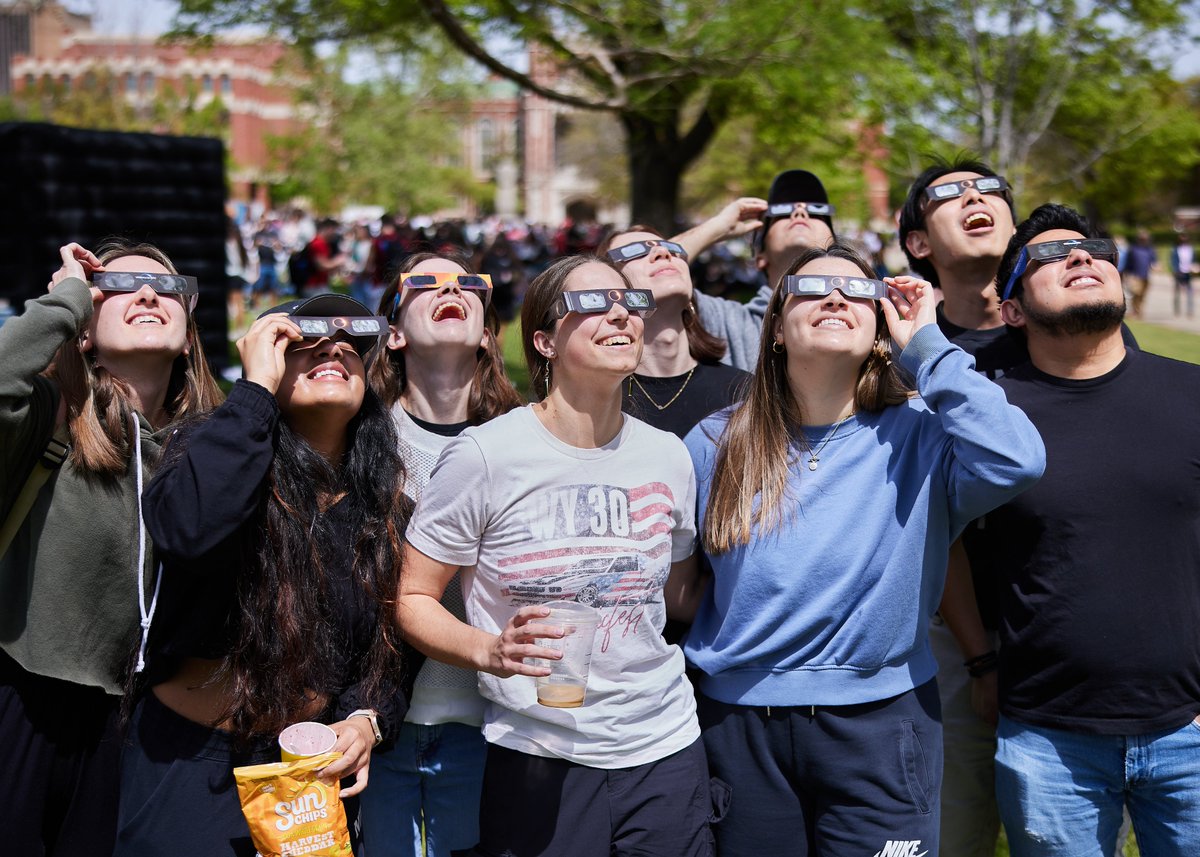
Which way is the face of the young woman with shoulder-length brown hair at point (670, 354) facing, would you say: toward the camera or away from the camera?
toward the camera

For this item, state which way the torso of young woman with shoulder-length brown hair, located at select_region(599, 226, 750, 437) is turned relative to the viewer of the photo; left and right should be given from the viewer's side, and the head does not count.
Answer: facing the viewer

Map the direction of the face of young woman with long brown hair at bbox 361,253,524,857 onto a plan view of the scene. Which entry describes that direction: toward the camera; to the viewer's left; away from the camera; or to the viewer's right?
toward the camera

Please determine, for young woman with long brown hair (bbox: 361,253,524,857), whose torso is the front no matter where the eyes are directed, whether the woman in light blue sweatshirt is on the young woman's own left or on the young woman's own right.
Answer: on the young woman's own left

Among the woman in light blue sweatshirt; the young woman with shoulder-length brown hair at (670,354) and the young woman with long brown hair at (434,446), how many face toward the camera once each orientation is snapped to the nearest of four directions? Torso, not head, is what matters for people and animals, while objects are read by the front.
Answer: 3

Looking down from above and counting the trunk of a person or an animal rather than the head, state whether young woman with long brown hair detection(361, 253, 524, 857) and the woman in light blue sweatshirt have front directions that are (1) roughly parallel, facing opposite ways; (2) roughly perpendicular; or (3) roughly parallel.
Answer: roughly parallel

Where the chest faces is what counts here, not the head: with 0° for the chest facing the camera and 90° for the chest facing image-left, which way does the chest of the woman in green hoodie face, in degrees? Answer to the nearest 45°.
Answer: approximately 315°

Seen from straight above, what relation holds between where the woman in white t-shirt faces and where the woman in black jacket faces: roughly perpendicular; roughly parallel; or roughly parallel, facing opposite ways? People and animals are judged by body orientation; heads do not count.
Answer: roughly parallel

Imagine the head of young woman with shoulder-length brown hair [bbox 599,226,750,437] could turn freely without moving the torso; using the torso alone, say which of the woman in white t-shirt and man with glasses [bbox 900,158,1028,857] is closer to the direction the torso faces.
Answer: the woman in white t-shirt

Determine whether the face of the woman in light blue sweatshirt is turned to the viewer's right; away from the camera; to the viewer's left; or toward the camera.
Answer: toward the camera

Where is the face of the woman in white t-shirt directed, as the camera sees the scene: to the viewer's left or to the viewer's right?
to the viewer's right

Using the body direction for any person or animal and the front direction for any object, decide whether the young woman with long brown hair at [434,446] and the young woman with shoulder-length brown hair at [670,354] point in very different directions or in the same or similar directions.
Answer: same or similar directions

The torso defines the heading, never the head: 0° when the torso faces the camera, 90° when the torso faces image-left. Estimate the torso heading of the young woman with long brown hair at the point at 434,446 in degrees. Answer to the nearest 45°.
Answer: approximately 0°

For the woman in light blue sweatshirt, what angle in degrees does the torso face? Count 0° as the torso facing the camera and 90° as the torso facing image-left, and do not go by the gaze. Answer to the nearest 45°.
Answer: approximately 0°

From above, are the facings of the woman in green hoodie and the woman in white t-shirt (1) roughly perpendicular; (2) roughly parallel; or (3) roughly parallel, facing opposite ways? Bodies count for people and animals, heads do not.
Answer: roughly parallel

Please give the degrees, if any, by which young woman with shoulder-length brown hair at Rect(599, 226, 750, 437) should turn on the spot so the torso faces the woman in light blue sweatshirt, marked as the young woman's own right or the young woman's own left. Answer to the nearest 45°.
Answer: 0° — they already face them
